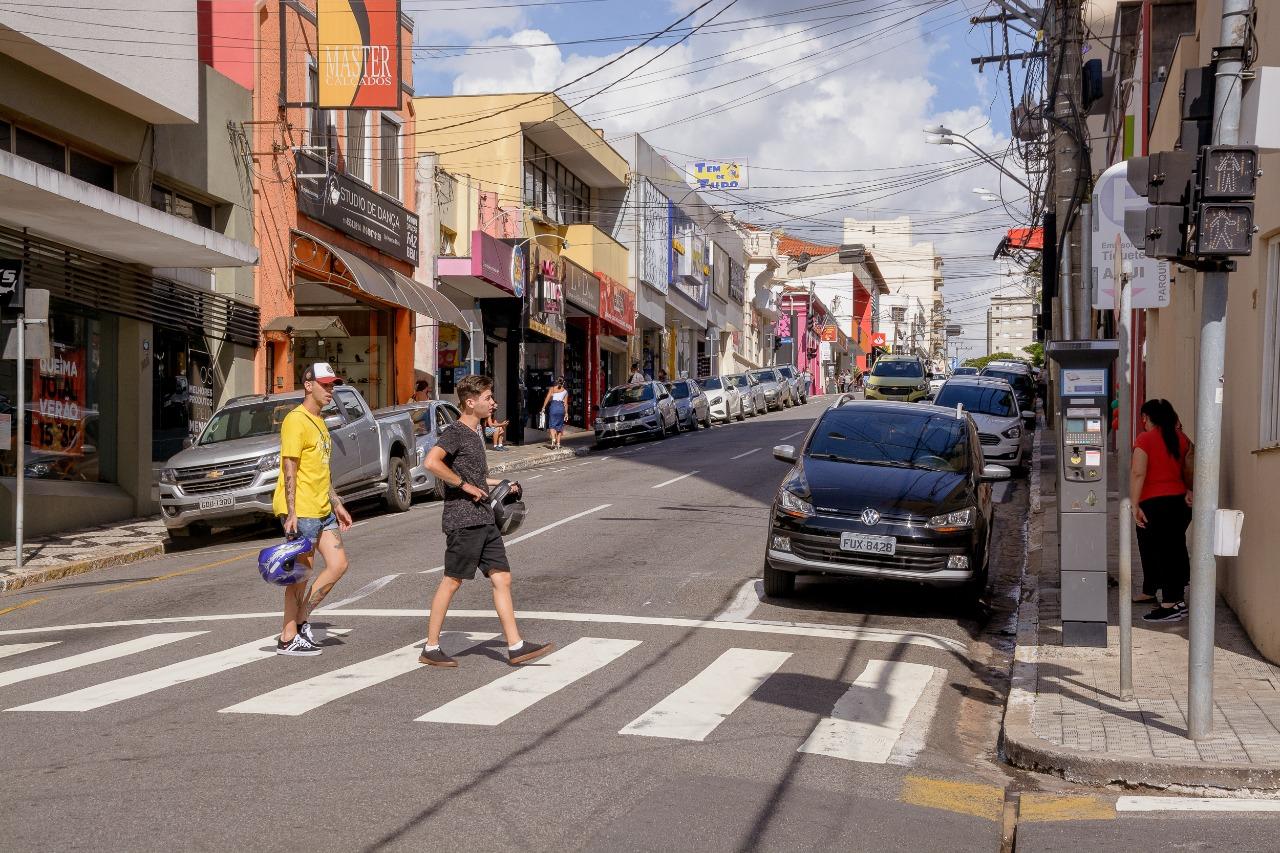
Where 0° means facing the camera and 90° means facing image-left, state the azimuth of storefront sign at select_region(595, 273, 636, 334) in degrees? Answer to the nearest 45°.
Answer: approximately 315°

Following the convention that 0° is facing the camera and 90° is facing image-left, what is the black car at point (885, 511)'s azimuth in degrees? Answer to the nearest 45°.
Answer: approximately 0°

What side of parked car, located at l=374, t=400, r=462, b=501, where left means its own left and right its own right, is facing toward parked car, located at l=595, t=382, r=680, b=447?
back

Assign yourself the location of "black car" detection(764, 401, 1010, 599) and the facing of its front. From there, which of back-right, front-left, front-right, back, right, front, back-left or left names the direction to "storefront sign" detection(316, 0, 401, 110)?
back-right

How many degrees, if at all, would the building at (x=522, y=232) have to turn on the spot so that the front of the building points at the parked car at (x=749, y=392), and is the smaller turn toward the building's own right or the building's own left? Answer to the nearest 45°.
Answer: approximately 90° to the building's own left

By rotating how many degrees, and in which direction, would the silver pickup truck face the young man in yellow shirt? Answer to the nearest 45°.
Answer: approximately 45° to its left

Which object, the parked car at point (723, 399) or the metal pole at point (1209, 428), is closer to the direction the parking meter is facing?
the metal pole

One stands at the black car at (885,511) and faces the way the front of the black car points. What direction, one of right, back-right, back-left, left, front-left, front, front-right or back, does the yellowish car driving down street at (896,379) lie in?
back

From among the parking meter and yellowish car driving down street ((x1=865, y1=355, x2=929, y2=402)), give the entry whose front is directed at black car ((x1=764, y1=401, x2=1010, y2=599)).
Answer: the yellowish car driving down street

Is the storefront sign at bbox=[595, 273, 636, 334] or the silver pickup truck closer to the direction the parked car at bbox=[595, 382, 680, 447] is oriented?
the silver pickup truck

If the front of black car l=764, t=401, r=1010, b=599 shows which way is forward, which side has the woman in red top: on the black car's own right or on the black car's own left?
on the black car's own left

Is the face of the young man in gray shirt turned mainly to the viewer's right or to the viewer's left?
to the viewer's right
